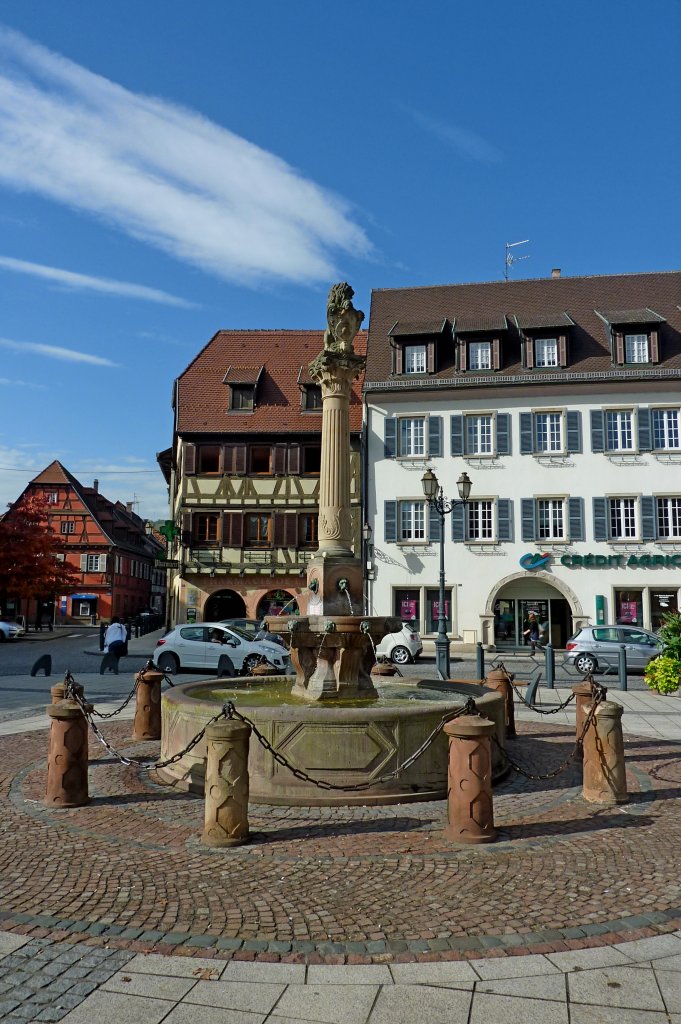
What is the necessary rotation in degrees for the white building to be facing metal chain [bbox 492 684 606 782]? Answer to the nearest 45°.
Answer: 0° — it already faces it

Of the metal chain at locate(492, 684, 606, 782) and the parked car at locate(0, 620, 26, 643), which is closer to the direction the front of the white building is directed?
the metal chain

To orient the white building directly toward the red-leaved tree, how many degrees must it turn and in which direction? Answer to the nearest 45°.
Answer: approximately 90° to its right

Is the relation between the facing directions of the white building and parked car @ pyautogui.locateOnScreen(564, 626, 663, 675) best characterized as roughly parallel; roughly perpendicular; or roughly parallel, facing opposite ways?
roughly perpendicular

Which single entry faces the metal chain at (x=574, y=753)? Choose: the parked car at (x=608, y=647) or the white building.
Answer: the white building

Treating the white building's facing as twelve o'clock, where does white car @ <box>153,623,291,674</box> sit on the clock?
The white car is roughly at 1 o'clock from the white building.

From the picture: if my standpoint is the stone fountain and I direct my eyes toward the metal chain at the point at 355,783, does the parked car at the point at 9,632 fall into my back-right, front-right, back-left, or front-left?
back-right

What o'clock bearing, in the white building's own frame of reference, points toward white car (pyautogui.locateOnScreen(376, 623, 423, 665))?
The white car is roughly at 1 o'clock from the white building.
